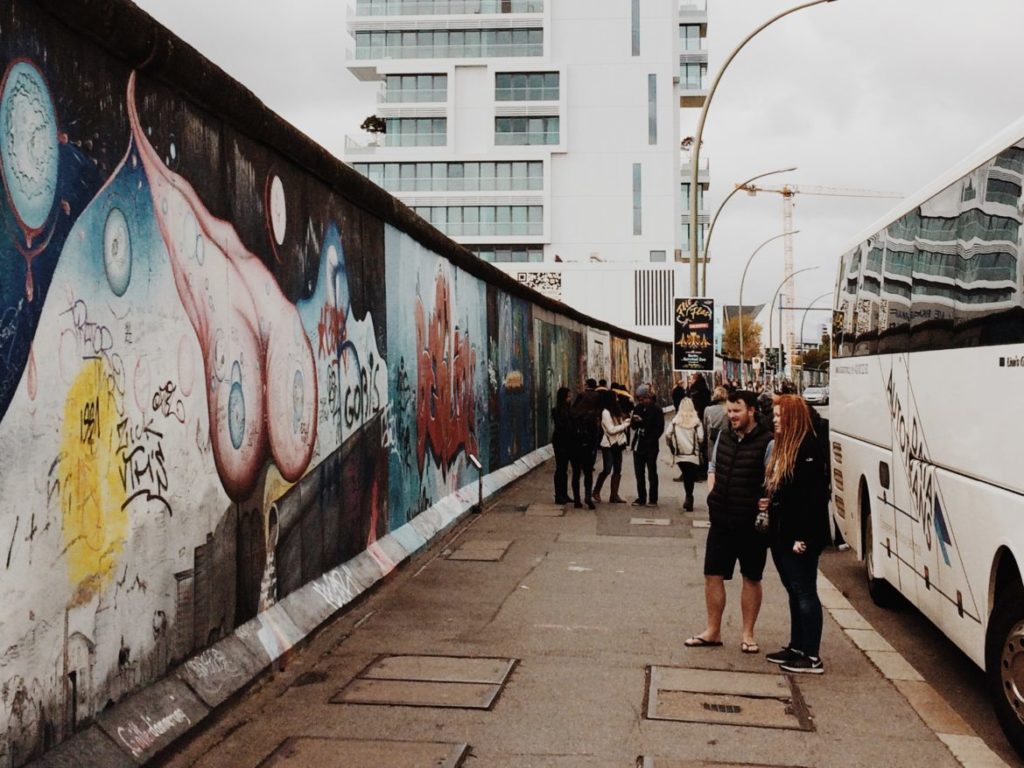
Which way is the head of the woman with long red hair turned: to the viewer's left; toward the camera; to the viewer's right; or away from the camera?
to the viewer's left

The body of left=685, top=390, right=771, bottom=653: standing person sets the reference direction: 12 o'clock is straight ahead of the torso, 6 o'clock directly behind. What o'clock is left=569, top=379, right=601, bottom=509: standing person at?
left=569, top=379, right=601, bottom=509: standing person is roughly at 4 o'clock from left=685, top=390, right=771, bottom=653: standing person.

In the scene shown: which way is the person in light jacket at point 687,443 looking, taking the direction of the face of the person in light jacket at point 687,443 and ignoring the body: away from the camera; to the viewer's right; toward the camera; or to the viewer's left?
away from the camera

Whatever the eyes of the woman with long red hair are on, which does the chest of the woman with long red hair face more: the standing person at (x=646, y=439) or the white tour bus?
the standing person

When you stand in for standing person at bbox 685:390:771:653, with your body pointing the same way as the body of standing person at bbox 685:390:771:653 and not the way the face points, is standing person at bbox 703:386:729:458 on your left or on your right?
on your right

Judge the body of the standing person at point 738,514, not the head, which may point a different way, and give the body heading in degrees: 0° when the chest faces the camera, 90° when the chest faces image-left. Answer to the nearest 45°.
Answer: approximately 45°
